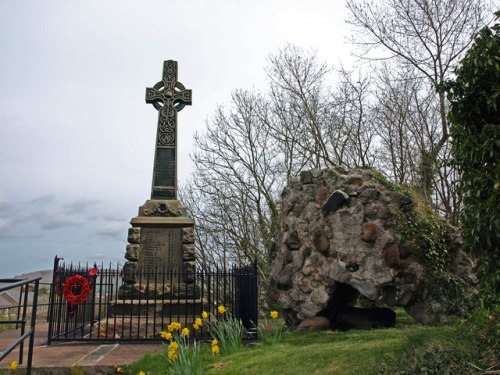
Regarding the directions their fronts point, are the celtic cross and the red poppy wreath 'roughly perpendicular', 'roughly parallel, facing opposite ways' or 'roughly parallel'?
roughly parallel

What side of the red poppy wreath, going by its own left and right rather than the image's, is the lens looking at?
front

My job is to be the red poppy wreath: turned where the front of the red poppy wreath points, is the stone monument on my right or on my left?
on my left

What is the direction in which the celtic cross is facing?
toward the camera

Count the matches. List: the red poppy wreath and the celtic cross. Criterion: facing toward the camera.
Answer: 2
